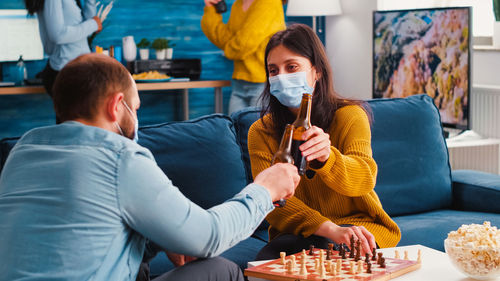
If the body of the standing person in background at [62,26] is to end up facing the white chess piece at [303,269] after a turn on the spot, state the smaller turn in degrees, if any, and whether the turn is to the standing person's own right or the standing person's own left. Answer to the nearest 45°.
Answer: approximately 90° to the standing person's own right

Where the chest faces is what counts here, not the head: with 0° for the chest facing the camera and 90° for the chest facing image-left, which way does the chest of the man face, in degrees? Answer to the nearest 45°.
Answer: approximately 225°

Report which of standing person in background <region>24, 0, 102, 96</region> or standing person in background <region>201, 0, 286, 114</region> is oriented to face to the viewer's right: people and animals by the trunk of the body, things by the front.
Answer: standing person in background <region>24, 0, 102, 96</region>

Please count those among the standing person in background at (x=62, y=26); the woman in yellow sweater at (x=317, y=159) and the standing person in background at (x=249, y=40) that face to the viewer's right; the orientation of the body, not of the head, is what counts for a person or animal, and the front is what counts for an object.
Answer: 1

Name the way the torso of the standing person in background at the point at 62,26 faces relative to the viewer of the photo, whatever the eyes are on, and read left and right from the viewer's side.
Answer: facing to the right of the viewer

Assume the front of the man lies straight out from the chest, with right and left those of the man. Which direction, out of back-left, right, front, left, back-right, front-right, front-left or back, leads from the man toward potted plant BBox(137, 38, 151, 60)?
front-left

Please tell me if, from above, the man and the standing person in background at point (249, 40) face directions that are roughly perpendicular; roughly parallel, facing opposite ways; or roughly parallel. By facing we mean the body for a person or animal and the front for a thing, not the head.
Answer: roughly parallel, facing opposite ways

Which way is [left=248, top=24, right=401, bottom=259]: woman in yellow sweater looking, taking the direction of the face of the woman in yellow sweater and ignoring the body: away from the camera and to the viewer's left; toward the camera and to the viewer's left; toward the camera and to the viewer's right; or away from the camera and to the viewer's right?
toward the camera and to the viewer's left

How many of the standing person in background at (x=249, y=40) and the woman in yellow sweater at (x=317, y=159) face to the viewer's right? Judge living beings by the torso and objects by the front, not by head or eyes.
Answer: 0

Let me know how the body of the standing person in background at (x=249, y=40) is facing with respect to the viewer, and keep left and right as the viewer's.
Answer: facing the viewer and to the left of the viewer

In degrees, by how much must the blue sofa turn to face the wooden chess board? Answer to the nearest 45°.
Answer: approximately 45° to its right

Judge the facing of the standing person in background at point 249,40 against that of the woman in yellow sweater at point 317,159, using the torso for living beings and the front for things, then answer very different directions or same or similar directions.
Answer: same or similar directions

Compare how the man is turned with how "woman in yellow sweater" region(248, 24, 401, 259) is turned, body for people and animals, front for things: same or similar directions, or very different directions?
very different directions
